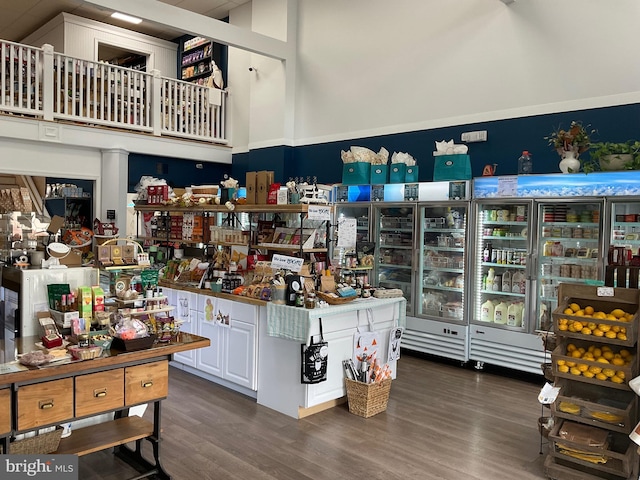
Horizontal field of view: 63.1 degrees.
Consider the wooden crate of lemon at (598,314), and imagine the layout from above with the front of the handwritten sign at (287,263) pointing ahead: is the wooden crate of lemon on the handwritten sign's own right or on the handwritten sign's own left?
on the handwritten sign's own left

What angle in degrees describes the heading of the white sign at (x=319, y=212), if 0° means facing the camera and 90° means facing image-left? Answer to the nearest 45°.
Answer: approximately 0°

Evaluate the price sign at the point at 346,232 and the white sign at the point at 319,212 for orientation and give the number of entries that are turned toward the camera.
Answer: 2

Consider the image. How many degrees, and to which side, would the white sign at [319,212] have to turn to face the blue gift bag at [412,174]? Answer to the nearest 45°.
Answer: approximately 135° to its left

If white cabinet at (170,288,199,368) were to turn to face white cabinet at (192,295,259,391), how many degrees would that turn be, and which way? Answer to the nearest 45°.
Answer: approximately 90° to its left

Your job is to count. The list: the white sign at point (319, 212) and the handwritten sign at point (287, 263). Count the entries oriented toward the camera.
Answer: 2

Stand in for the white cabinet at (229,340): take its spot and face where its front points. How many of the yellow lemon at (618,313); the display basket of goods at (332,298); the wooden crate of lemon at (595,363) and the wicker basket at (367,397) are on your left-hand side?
4

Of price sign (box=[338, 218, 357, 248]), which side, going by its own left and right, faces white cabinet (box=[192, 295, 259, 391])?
right

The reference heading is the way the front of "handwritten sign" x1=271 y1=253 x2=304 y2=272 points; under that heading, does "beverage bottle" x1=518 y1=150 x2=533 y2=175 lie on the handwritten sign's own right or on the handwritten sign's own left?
on the handwritten sign's own left

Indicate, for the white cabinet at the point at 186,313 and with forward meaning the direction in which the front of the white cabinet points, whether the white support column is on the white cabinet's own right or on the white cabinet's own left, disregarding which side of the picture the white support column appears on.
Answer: on the white cabinet's own right

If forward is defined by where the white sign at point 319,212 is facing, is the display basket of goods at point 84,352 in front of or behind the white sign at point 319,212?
in front
